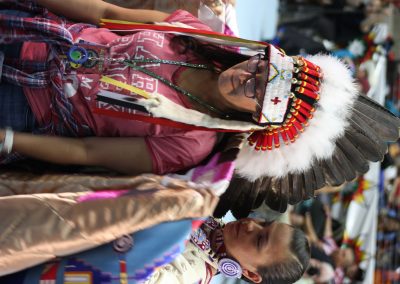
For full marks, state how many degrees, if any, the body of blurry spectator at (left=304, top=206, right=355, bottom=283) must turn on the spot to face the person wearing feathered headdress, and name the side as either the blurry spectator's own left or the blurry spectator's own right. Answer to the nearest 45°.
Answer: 0° — they already face them

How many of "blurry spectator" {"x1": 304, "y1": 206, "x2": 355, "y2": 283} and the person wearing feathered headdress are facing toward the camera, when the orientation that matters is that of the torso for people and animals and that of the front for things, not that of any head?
2

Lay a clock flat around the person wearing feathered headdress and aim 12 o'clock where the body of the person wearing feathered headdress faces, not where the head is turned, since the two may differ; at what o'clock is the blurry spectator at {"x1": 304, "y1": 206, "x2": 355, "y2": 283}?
The blurry spectator is roughly at 7 o'clock from the person wearing feathered headdress.
